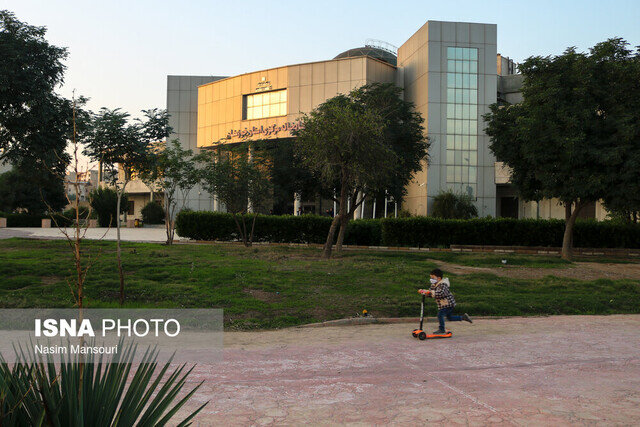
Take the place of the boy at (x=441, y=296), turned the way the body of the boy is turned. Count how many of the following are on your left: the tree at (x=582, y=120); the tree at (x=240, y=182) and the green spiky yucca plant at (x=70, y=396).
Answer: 1

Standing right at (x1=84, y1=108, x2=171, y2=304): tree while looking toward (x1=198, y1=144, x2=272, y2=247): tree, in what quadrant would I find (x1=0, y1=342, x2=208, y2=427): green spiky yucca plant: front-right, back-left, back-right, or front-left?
back-right

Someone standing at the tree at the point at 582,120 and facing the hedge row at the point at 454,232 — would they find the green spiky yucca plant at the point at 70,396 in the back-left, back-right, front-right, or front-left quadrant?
back-left

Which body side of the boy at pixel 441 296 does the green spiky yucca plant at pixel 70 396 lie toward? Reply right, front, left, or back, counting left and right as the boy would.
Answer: left

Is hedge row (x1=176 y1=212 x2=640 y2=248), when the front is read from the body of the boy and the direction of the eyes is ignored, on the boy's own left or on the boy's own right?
on the boy's own right

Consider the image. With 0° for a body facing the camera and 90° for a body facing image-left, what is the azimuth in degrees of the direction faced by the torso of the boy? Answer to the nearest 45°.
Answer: approximately 90°

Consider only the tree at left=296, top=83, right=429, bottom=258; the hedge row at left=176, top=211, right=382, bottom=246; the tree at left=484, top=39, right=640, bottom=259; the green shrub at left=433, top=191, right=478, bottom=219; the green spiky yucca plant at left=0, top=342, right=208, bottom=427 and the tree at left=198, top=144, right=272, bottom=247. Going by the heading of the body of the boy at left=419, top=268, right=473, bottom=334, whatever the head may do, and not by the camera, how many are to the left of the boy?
1

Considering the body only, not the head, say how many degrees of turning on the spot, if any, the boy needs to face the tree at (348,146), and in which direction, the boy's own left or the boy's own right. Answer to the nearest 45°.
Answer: approximately 90° to the boy's own right

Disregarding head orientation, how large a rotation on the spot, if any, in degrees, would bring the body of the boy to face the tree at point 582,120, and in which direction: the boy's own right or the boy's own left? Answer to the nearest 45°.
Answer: approximately 90° to the boy's own right

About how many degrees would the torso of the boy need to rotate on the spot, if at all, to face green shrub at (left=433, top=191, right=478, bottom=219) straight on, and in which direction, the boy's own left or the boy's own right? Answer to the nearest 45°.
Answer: approximately 90° to the boy's own right

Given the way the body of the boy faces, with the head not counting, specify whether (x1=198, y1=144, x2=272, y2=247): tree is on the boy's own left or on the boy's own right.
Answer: on the boy's own right

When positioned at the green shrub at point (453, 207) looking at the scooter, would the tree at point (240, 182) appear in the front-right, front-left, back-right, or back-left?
front-right

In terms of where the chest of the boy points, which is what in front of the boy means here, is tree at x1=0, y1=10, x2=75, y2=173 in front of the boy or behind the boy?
in front

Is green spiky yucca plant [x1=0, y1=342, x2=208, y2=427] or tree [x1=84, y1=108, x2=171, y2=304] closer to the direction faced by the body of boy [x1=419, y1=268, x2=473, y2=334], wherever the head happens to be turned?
the tree
